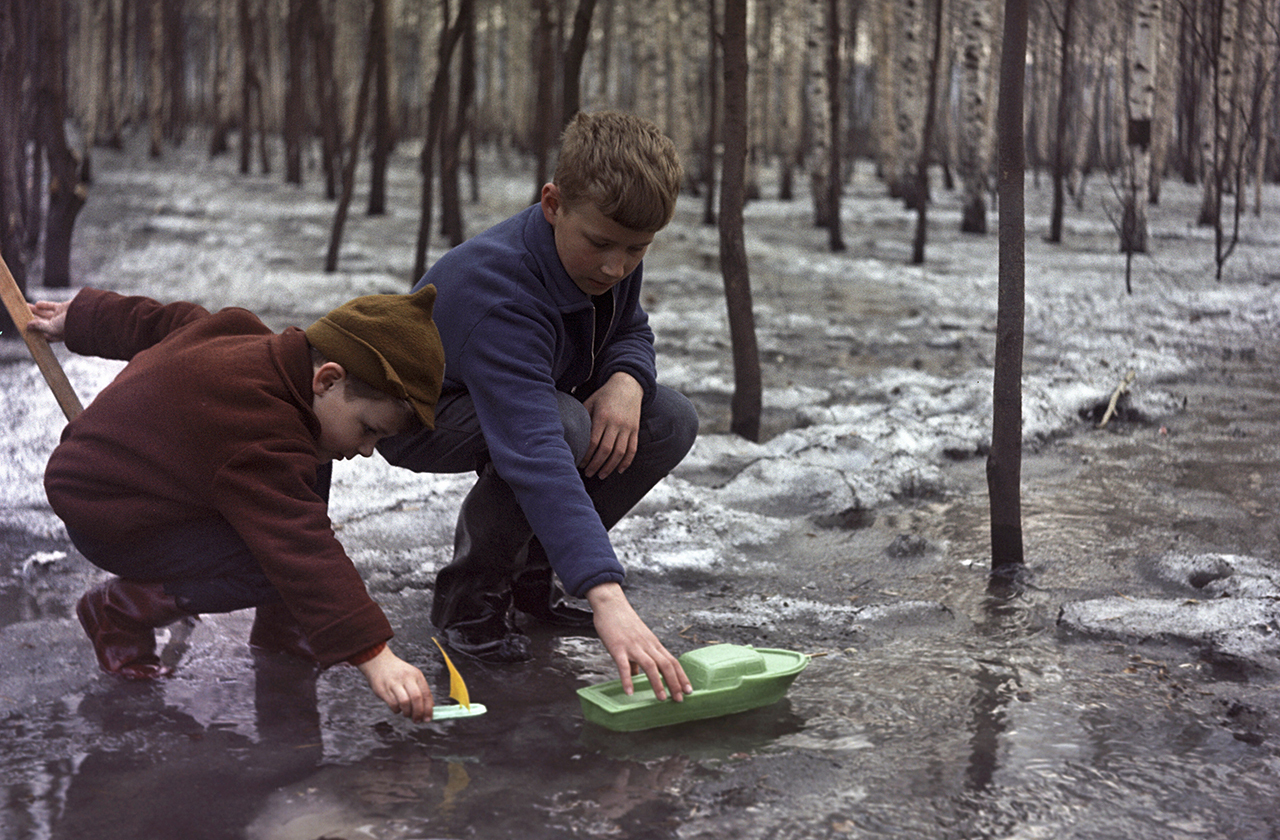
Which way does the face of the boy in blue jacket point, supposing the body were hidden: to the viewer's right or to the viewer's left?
to the viewer's right

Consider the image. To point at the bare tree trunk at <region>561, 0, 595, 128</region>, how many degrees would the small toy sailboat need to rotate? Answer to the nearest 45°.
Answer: approximately 90° to its left

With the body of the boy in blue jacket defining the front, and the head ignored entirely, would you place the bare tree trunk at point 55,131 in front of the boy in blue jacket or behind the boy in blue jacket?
behind

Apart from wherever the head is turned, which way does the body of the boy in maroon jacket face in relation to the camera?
to the viewer's right

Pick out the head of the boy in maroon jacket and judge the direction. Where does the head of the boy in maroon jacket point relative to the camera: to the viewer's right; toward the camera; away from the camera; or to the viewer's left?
to the viewer's right

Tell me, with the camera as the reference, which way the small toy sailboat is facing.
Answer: facing to the right of the viewer

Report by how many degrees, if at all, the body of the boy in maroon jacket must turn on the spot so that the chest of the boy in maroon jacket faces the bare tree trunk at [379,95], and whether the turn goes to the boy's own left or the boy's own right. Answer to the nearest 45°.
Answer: approximately 90° to the boy's own left

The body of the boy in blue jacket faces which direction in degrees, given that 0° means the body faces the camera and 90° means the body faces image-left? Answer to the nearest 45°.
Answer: approximately 315°
